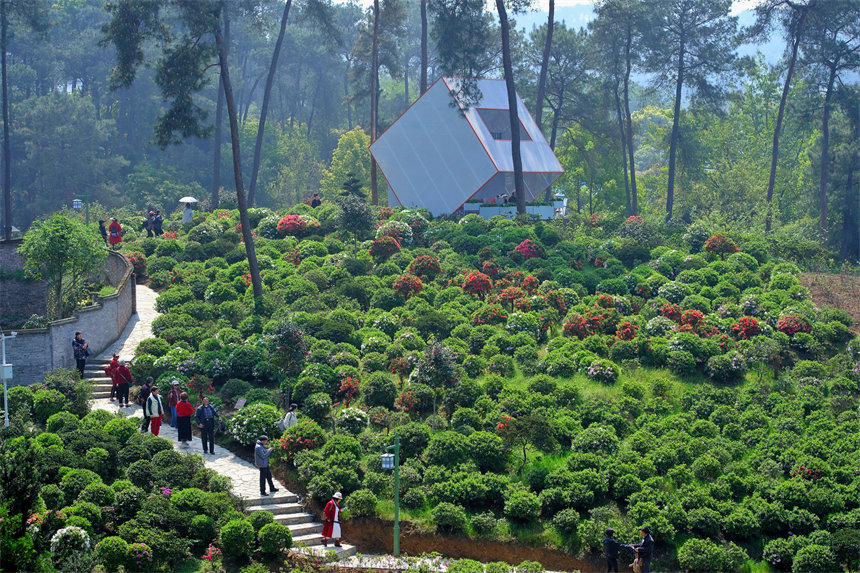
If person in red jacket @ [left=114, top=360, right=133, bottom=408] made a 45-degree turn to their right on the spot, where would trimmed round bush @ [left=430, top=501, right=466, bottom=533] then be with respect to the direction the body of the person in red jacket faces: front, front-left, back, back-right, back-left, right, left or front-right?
right

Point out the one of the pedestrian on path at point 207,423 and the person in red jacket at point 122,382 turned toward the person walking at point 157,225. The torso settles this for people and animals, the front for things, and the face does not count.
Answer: the person in red jacket

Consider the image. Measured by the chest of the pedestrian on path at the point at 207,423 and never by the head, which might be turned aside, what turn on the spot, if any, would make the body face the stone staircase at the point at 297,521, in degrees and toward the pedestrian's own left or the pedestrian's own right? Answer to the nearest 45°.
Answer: approximately 45° to the pedestrian's own left

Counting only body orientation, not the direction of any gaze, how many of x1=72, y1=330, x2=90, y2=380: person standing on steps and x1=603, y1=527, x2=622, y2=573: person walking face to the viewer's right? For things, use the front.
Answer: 1

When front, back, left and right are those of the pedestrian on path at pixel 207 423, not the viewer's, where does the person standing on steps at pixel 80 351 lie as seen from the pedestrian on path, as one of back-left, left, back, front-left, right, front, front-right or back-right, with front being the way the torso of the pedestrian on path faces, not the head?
back-right

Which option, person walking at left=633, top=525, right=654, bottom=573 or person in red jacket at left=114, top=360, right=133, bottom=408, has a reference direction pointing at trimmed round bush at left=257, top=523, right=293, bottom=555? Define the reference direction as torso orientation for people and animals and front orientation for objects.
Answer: the person walking

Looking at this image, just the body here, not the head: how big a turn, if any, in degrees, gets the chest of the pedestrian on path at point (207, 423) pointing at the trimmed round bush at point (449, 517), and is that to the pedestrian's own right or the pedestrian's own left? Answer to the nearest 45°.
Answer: approximately 45° to the pedestrian's own left

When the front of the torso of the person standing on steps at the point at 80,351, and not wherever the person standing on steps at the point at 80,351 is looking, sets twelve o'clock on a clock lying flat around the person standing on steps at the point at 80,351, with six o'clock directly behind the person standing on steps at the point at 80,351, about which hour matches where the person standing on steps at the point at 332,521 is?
the person standing on steps at the point at 332,521 is roughly at 11 o'clock from the person standing on steps at the point at 80,351.

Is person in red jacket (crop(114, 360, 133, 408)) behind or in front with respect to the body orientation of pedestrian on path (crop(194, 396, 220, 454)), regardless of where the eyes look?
behind

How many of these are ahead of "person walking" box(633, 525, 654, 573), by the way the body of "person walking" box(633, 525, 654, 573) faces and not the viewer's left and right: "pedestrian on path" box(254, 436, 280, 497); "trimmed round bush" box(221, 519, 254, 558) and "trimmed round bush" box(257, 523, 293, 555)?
3

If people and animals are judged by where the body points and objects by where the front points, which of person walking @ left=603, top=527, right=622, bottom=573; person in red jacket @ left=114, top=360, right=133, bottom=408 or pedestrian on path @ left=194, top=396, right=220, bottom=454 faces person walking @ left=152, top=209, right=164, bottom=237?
the person in red jacket

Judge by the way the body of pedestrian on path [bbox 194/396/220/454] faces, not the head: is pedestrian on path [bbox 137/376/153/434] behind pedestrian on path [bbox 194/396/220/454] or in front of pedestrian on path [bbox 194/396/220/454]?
behind
